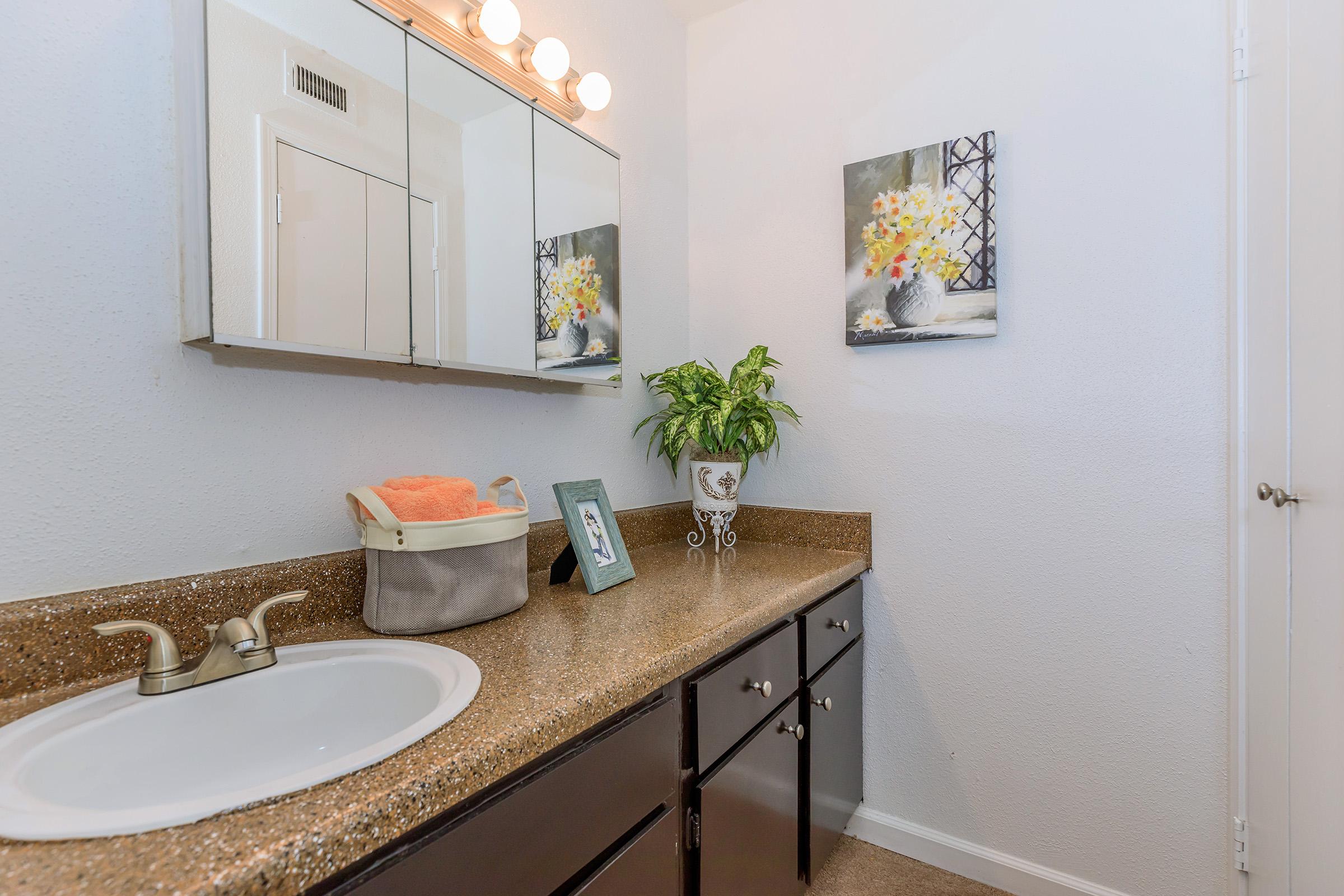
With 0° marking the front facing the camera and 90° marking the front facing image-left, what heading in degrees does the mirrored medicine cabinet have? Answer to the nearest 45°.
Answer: approximately 315°

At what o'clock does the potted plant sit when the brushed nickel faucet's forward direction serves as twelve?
The potted plant is roughly at 10 o'clock from the brushed nickel faucet.

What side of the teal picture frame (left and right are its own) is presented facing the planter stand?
left

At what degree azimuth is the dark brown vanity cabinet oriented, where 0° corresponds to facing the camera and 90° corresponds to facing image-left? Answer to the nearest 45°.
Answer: approximately 315°

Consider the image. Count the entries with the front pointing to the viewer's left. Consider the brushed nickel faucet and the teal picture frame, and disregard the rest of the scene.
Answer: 0
